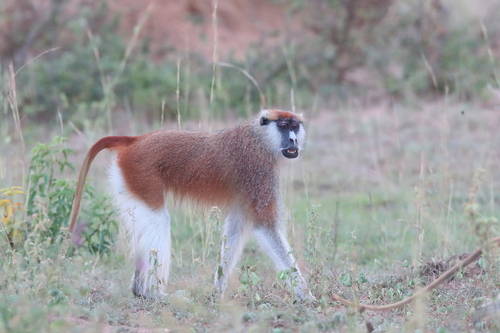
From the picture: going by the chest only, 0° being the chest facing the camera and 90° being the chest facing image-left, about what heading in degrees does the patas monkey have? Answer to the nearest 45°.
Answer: approximately 270°
